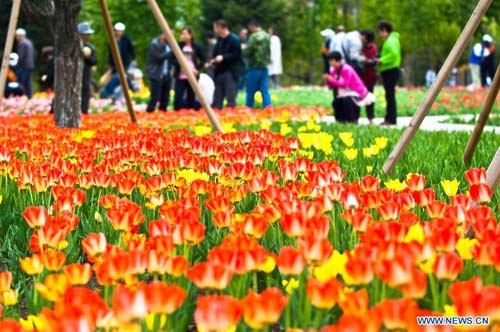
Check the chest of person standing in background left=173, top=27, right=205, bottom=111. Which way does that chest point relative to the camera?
toward the camera

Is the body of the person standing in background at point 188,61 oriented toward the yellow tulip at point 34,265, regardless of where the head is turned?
yes

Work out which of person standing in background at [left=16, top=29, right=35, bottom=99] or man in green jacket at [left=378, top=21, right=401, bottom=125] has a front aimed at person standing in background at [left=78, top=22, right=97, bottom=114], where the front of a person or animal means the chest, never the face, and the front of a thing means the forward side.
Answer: the man in green jacket

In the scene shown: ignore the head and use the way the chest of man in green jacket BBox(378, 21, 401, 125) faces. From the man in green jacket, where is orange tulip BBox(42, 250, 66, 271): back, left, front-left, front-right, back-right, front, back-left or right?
left

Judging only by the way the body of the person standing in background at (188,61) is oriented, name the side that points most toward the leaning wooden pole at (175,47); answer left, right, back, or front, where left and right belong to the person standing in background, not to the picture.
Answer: front

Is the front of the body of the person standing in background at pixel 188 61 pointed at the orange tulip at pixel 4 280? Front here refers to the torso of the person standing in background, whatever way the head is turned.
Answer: yes

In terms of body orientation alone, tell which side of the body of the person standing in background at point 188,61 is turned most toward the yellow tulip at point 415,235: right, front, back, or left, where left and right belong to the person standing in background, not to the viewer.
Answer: front

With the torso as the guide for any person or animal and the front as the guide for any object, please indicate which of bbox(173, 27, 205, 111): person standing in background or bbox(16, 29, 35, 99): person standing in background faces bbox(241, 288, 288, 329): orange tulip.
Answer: bbox(173, 27, 205, 111): person standing in background

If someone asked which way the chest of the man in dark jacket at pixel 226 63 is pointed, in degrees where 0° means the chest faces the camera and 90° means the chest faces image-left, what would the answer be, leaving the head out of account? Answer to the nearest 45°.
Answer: approximately 45°

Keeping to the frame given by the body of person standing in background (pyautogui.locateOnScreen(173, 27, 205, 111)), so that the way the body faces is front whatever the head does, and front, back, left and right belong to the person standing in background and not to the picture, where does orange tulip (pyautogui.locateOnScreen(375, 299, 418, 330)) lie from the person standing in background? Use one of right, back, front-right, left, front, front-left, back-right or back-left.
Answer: front

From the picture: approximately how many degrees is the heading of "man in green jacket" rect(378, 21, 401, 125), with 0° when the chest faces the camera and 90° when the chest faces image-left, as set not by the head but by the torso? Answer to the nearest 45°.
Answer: approximately 90°

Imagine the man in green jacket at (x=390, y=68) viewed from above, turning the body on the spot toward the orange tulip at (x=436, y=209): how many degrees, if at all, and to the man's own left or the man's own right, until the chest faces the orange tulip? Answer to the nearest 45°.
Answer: approximately 90° to the man's own left
